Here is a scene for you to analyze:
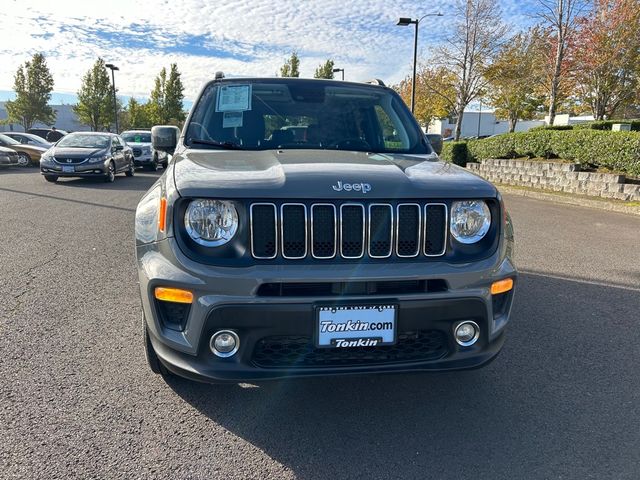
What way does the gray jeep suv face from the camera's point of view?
toward the camera

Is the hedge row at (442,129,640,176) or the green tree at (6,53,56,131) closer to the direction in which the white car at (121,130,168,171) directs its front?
the hedge row

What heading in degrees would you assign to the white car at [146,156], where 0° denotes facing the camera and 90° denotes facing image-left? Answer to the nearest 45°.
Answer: approximately 45°

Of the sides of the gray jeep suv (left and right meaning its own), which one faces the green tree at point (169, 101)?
back

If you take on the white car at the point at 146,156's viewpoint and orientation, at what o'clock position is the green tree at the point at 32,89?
The green tree is roughly at 4 o'clock from the white car.

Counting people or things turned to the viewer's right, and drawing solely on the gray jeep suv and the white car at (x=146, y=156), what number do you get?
0

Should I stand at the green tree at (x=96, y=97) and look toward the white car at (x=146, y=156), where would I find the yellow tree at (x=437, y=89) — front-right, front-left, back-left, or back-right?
front-left

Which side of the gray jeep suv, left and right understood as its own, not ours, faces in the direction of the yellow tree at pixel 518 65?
back

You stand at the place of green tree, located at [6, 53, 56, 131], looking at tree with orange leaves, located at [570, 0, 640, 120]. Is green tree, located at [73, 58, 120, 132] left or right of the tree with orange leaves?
left

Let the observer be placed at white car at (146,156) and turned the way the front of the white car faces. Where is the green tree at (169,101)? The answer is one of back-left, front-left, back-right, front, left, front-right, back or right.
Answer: back-right

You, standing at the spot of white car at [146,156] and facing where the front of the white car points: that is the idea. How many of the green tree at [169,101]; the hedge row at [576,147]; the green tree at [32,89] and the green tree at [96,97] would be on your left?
1

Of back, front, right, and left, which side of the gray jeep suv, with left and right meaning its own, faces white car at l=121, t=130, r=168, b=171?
back

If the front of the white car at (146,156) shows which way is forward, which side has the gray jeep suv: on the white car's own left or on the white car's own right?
on the white car's own left

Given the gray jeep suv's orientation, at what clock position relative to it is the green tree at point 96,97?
The green tree is roughly at 5 o'clock from the gray jeep suv.

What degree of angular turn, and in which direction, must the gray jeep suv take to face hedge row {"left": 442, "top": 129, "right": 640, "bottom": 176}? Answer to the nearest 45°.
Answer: approximately 135° to its left
